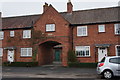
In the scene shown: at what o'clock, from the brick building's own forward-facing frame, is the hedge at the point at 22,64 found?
The hedge is roughly at 3 o'clock from the brick building.

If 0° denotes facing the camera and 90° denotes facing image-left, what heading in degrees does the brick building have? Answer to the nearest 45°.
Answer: approximately 0°
